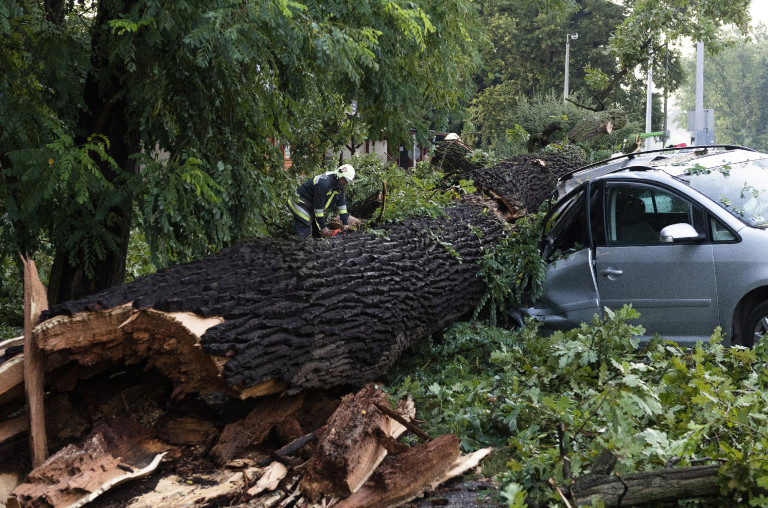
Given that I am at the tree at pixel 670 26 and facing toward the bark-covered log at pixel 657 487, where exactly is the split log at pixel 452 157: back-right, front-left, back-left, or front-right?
front-right

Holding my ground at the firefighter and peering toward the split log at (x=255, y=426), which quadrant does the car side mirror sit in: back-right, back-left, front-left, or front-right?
front-left

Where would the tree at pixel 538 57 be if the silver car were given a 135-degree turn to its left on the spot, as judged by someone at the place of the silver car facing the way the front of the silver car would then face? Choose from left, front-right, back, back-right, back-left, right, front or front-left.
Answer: front

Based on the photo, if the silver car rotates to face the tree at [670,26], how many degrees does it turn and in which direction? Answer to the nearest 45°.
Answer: approximately 135° to its left

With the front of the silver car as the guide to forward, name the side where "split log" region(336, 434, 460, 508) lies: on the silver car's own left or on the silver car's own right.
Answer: on the silver car's own right

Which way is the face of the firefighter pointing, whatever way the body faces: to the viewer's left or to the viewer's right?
to the viewer's right

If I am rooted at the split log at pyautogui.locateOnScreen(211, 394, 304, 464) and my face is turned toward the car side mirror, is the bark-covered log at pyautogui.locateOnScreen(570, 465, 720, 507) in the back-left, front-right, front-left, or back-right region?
front-right

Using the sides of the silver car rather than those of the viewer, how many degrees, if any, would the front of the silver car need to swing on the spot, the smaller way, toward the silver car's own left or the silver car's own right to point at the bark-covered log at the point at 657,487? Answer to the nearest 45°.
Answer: approximately 45° to the silver car's own right

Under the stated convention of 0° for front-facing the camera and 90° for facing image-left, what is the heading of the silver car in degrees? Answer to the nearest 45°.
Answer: approximately 315°

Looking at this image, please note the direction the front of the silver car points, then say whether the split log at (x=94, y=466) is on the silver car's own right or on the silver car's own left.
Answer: on the silver car's own right

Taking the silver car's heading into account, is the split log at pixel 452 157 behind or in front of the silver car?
behind
